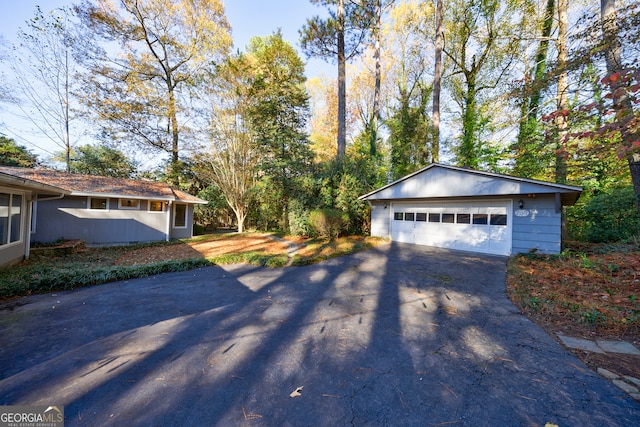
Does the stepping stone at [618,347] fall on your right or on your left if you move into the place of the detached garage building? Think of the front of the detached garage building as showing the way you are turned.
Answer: on your left

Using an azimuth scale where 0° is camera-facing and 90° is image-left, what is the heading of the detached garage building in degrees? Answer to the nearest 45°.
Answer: approximately 45°
